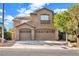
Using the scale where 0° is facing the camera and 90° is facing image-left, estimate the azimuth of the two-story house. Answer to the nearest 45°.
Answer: approximately 0°
